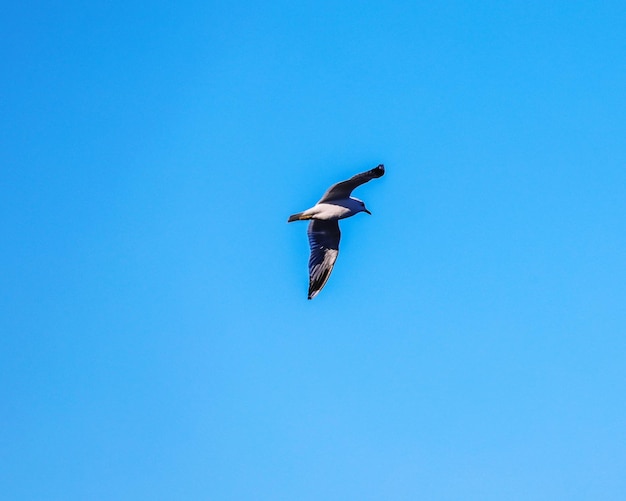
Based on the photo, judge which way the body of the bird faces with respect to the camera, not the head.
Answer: to the viewer's right
